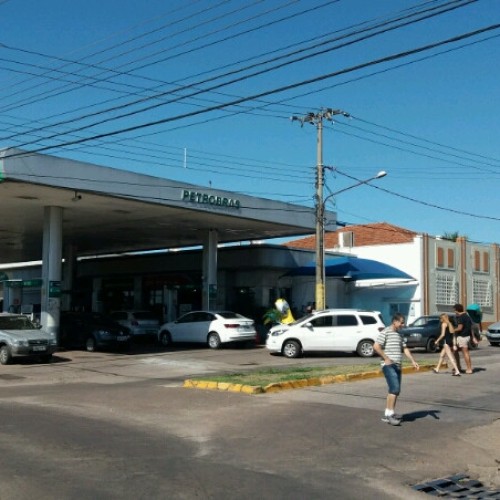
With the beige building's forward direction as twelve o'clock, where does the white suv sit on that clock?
The white suv is roughly at 2 o'clock from the beige building.

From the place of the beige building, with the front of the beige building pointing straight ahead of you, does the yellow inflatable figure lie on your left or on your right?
on your right

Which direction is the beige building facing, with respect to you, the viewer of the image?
facing the viewer and to the right of the viewer

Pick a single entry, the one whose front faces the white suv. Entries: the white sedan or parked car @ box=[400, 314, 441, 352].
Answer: the parked car

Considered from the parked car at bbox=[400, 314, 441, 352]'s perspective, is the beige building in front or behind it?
behind

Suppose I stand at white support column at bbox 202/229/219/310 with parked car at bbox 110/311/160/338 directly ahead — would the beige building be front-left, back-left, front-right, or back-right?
back-right

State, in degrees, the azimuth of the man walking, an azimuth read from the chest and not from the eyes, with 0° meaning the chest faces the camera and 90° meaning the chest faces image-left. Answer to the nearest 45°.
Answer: approximately 90°

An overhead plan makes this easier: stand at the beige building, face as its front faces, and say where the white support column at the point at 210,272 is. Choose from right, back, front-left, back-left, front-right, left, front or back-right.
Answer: right
